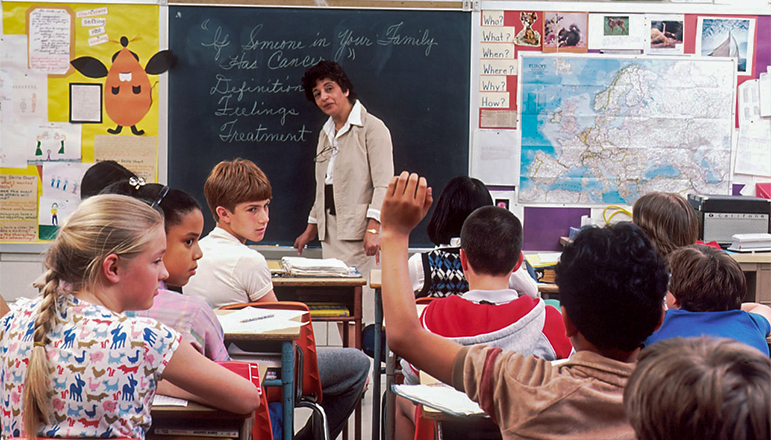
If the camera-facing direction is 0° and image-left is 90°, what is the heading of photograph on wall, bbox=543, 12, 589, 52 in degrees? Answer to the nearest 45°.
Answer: approximately 0°

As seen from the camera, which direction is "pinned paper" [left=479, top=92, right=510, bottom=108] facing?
toward the camera

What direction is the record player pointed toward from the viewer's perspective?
toward the camera

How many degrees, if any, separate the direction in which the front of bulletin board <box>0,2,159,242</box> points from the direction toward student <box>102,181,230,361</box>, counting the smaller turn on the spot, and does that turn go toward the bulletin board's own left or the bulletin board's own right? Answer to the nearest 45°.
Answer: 0° — it already faces them

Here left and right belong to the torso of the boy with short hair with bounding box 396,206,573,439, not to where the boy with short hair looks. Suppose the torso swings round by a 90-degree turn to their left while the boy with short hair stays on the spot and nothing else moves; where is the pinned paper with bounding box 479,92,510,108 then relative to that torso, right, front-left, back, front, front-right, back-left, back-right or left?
right

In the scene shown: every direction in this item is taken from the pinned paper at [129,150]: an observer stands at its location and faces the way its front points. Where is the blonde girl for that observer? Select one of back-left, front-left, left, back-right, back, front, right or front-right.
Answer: front

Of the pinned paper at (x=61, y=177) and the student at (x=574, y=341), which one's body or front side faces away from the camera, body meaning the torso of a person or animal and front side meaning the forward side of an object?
the student

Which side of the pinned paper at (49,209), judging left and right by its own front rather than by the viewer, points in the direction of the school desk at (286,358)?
front

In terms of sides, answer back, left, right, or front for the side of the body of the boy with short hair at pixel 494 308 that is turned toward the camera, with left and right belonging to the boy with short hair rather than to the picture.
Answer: back

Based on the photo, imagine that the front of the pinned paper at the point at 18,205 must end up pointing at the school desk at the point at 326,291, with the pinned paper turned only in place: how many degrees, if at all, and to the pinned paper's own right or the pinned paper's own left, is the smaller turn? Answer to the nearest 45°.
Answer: approximately 45° to the pinned paper's own left

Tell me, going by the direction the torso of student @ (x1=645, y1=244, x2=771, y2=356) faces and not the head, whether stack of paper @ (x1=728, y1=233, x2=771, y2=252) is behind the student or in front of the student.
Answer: in front

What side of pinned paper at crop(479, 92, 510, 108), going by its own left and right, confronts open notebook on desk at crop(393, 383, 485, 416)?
front

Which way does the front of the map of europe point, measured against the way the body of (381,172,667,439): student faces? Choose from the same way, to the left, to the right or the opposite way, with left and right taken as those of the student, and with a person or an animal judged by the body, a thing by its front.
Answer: the opposite way

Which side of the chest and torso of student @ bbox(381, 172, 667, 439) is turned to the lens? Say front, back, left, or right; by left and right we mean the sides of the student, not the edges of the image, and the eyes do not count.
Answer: back

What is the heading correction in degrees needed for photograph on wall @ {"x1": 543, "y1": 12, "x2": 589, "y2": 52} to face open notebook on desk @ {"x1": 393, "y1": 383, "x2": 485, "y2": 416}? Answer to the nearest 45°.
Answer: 0° — it already faces it

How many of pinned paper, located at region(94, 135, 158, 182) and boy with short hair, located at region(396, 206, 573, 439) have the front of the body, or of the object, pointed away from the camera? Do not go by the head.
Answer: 1
